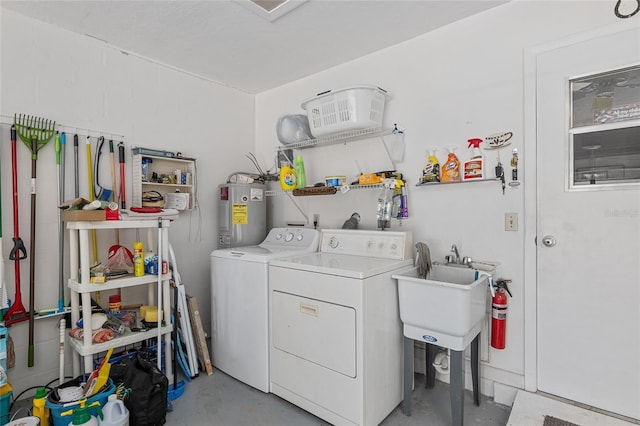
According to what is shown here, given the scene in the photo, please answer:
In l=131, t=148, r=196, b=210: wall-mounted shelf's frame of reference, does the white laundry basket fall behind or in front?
in front

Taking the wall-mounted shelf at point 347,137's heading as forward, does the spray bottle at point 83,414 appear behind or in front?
in front

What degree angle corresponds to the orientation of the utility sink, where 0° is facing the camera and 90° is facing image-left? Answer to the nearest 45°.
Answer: approximately 45°

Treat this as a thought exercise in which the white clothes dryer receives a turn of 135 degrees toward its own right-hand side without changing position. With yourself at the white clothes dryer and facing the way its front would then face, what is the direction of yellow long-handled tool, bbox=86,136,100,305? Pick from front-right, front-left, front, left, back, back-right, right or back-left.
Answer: left

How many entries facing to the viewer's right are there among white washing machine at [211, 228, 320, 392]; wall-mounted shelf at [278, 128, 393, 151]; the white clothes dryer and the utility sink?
0

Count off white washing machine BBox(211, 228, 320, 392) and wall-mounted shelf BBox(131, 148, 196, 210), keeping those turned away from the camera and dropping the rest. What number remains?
0

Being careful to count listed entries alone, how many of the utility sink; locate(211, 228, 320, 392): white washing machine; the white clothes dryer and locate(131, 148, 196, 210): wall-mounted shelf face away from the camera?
0

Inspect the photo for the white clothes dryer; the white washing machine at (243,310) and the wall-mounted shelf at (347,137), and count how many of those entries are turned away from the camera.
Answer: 0

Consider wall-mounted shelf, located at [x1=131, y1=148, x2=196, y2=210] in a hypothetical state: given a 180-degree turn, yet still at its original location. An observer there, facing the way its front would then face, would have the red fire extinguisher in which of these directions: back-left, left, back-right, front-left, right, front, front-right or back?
back

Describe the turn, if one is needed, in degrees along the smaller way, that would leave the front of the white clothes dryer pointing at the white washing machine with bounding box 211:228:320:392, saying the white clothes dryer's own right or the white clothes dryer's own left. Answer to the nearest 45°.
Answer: approximately 90° to the white clothes dryer's own right

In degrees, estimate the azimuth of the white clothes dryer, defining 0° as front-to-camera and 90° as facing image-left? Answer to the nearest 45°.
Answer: approximately 45°

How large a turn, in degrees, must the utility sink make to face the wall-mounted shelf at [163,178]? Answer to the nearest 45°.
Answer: approximately 45° to its right

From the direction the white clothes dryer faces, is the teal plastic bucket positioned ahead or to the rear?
ahead

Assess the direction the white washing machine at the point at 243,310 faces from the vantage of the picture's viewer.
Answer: facing the viewer and to the left of the viewer

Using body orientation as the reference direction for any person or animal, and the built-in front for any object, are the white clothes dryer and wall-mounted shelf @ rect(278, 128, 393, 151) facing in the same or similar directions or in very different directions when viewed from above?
same or similar directions
